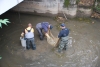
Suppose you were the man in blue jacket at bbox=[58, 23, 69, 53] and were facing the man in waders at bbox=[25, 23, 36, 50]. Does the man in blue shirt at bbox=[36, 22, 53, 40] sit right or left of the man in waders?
right

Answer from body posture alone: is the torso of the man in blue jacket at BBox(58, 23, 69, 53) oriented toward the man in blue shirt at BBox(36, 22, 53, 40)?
yes

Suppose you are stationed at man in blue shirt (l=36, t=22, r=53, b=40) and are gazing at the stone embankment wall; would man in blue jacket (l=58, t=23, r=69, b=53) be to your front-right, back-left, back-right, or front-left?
back-right

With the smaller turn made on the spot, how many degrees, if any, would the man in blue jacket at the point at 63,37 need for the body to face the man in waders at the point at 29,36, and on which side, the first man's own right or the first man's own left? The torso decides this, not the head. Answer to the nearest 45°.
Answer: approximately 45° to the first man's own left

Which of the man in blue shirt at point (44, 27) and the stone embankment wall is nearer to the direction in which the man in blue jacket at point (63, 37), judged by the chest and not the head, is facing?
the man in blue shirt

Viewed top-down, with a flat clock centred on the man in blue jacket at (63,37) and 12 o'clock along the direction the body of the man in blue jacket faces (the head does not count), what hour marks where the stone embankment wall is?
The stone embankment wall is roughly at 1 o'clock from the man in blue jacket.

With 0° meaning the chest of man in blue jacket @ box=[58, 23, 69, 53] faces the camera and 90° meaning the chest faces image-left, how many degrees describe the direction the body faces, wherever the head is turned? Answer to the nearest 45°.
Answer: approximately 135°

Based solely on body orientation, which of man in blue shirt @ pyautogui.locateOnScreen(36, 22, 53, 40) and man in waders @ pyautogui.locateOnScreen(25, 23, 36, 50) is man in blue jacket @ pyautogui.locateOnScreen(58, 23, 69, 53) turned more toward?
the man in blue shirt
